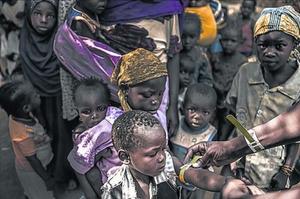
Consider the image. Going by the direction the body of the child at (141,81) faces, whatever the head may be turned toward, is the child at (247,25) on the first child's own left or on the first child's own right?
on the first child's own left

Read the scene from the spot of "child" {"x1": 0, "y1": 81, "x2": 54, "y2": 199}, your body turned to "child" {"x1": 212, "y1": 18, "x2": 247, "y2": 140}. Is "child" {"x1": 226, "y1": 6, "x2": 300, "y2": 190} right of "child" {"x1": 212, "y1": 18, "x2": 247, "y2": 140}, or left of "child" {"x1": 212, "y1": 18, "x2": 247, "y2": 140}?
right

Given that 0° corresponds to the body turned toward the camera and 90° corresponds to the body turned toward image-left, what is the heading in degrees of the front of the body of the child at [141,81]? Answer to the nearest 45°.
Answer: approximately 315°

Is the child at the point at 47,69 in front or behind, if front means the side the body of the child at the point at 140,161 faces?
behind
